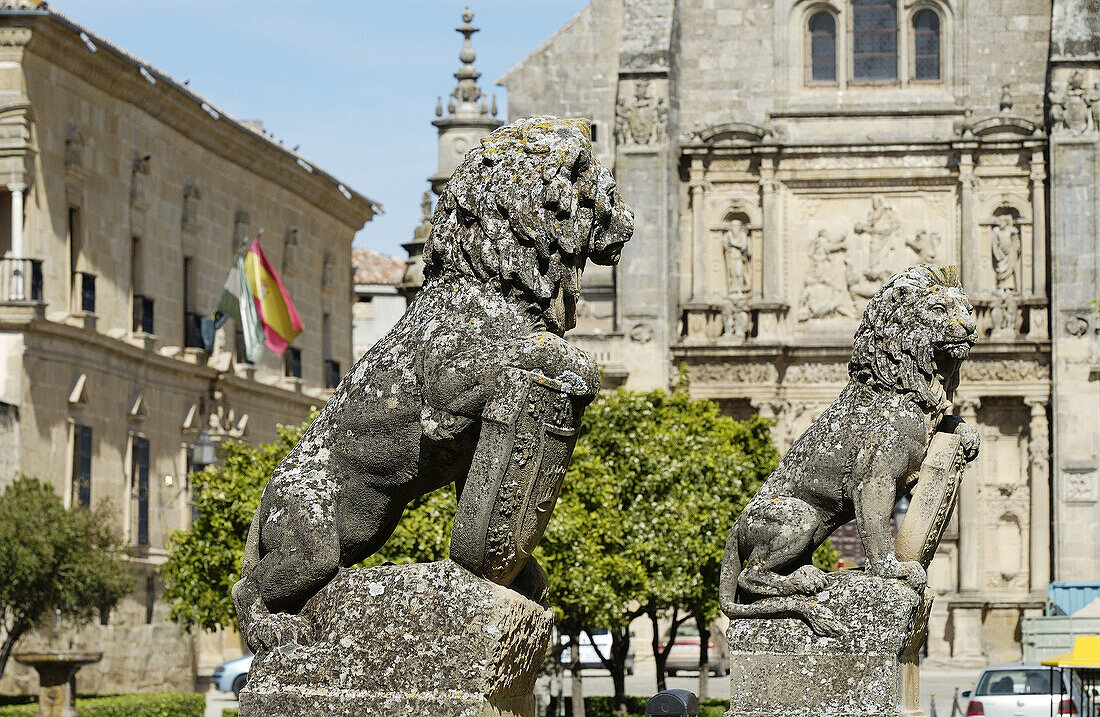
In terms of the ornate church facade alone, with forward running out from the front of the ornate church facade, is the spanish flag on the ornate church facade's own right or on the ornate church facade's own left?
on the ornate church facade's own right

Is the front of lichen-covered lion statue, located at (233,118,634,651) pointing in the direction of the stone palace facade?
no

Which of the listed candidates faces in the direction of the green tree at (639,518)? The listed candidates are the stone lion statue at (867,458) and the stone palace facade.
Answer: the stone palace facade

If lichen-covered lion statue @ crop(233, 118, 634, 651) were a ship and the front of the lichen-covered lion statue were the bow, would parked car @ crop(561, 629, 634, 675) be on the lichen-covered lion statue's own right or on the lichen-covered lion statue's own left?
on the lichen-covered lion statue's own left

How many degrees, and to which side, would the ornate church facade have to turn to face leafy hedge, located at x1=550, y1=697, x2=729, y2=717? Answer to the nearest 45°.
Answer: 0° — it already faces it

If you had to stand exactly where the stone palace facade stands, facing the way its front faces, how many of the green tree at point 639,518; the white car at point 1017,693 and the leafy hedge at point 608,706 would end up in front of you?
3

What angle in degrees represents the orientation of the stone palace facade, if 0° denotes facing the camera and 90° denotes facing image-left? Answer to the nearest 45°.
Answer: approximately 315°

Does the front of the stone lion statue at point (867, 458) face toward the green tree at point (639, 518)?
no

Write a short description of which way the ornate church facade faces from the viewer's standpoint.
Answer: facing the viewer

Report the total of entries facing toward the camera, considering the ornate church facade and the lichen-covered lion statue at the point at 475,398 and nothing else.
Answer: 1

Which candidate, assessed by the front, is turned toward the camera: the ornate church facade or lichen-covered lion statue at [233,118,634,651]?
the ornate church facade

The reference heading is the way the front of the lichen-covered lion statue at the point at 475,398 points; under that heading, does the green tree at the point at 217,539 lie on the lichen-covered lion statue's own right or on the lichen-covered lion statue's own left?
on the lichen-covered lion statue's own left

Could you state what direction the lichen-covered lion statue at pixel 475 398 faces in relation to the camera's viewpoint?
facing to the right of the viewer

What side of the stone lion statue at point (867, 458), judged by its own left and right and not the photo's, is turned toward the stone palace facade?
back

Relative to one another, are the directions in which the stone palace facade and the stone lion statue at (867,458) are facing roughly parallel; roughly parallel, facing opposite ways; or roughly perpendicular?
roughly parallel

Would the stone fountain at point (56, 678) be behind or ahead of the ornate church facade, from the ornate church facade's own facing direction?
ahead

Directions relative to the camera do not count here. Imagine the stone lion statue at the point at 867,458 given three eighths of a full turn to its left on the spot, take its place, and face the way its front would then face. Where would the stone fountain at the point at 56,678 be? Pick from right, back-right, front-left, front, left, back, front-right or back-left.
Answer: front-left

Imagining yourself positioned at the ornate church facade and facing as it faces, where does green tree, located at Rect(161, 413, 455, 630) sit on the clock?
The green tree is roughly at 1 o'clock from the ornate church facade.

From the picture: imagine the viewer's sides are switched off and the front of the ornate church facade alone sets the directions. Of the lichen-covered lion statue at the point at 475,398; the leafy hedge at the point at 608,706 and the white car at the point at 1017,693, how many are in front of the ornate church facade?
3
